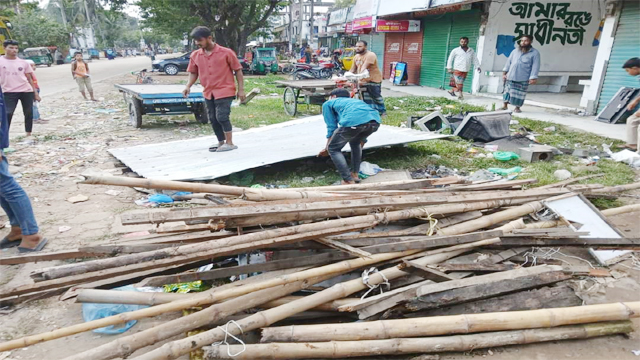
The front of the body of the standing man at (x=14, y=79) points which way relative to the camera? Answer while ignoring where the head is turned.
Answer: toward the camera

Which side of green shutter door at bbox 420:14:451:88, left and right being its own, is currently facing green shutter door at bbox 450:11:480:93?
left

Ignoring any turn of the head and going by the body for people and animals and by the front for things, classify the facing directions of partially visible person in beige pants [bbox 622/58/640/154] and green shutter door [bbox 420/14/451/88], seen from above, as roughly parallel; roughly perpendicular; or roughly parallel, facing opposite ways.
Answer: roughly perpendicular

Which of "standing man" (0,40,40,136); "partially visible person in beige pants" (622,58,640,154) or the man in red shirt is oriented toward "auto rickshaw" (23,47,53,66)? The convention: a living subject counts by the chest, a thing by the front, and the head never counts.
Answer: the partially visible person in beige pants

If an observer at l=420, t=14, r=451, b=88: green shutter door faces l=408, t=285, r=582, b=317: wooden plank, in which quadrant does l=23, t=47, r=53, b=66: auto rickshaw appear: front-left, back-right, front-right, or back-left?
back-right

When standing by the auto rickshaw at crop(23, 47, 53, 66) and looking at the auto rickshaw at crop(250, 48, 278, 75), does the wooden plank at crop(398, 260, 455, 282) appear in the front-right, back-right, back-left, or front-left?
front-right

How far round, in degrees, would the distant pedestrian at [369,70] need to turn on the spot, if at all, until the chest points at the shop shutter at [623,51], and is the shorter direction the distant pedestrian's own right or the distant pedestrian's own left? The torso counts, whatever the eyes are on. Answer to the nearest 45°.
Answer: approximately 135° to the distant pedestrian's own left

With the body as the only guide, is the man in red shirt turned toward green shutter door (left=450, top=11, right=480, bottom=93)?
no

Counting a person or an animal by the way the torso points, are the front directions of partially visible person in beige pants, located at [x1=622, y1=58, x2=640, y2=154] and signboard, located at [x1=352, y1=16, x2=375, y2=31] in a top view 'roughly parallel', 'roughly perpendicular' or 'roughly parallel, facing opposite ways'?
roughly perpendicular

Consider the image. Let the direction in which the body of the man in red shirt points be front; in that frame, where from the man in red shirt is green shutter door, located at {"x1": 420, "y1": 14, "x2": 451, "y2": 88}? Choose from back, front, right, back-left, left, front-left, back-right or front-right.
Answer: back

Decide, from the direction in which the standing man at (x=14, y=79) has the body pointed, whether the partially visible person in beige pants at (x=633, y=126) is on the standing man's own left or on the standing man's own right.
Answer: on the standing man's own left

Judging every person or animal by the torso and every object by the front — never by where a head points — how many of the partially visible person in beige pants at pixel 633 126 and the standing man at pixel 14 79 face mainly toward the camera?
1

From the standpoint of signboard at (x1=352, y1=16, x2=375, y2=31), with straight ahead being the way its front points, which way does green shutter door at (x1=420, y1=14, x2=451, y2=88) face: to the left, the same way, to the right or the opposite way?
the same way

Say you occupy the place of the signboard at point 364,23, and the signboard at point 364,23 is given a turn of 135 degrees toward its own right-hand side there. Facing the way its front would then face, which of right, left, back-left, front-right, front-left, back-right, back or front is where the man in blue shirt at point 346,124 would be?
back

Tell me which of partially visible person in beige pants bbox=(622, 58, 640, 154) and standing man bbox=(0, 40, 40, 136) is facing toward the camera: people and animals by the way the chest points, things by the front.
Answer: the standing man

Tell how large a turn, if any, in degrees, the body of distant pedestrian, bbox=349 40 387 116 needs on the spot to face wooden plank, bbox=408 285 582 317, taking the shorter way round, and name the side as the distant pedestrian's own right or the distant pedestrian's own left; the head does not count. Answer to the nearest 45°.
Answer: approximately 45° to the distant pedestrian's own left

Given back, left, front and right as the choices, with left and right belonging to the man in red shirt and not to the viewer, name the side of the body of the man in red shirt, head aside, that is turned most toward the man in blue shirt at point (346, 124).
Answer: left

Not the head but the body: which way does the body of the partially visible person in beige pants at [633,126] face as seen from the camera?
to the viewer's left

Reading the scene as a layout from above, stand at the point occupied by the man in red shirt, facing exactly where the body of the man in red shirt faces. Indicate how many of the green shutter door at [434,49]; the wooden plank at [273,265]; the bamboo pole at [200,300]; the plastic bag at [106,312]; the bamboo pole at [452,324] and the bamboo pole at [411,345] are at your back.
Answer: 1

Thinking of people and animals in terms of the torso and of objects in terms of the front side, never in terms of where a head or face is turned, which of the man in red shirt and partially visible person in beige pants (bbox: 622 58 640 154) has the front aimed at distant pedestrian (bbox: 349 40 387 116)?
partially visible person in beige pants (bbox: 622 58 640 154)

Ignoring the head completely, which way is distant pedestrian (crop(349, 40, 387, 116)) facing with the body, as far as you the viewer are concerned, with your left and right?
facing the viewer and to the left of the viewer
